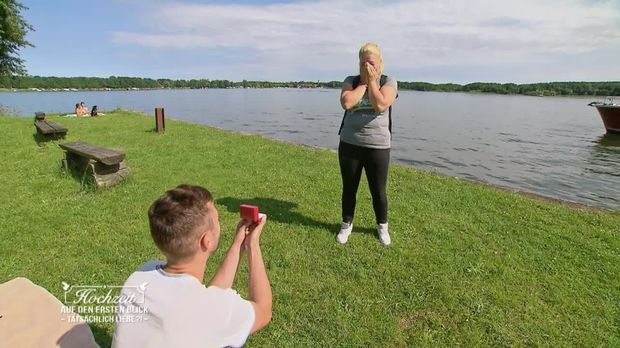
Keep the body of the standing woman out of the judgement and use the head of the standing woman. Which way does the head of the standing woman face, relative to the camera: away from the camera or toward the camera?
toward the camera

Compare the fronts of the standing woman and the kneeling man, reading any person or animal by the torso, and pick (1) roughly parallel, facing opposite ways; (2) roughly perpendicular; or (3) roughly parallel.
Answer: roughly parallel, facing opposite ways

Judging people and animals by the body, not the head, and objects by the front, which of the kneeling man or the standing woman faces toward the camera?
the standing woman

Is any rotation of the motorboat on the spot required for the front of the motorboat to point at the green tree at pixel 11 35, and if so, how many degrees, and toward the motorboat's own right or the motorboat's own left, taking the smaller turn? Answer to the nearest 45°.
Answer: approximately 45° to the motorboat's own left

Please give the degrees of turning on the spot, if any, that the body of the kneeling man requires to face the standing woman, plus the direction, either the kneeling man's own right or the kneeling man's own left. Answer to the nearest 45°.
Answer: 0° — they already face them

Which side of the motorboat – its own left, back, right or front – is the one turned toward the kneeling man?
left

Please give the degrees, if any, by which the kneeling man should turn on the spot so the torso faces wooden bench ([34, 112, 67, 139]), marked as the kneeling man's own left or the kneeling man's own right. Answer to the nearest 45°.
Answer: approximately 45° to the kneeling man's own left

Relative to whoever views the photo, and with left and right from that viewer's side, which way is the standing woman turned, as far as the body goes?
facing the viewer

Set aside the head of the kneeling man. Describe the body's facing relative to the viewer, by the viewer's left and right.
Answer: facing away from the viewer and to the right of the viewer

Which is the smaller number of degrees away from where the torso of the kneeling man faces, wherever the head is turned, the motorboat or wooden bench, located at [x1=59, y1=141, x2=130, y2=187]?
the motorboat

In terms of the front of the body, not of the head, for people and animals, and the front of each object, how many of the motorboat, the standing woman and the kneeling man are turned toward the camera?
1

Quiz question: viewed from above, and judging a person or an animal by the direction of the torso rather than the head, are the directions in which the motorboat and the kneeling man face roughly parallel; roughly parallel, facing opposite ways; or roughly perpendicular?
roughly perpendicular

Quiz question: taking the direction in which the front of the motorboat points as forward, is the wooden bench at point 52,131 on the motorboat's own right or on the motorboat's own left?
on the motorboat's own left
